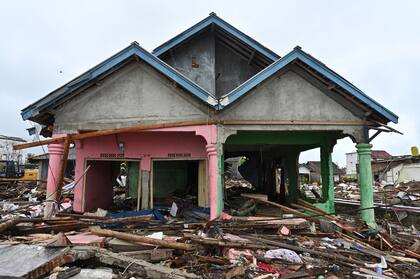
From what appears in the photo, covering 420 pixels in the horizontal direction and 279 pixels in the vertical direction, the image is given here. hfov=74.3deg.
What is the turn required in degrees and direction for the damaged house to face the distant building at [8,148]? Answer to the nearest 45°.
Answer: approximately 135° to its right

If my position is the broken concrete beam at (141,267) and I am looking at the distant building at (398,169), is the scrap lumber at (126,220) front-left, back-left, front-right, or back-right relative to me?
front-left

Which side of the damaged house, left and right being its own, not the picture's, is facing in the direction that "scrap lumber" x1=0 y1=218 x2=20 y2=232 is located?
right

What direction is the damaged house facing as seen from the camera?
toward the camera

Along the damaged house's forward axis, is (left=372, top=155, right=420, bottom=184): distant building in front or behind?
behind

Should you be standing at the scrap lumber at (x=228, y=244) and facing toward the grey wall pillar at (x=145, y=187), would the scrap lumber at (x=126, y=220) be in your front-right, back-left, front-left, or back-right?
front-left

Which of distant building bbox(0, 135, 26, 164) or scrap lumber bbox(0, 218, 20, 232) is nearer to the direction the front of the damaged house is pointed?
the scrap lumber
